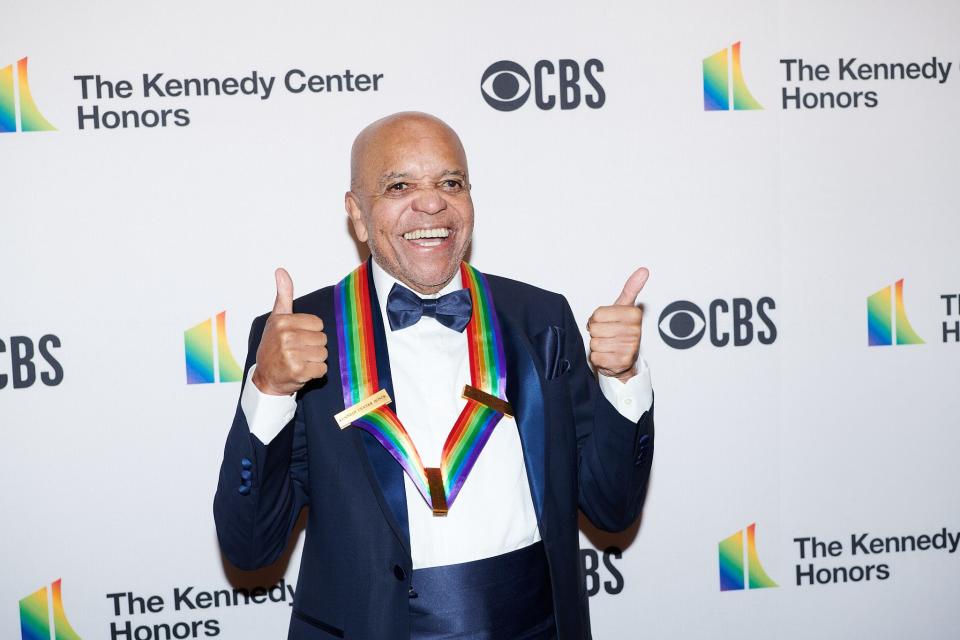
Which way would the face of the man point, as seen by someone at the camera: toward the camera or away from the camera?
toward the camera

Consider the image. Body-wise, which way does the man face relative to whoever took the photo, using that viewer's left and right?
facing the viewer
